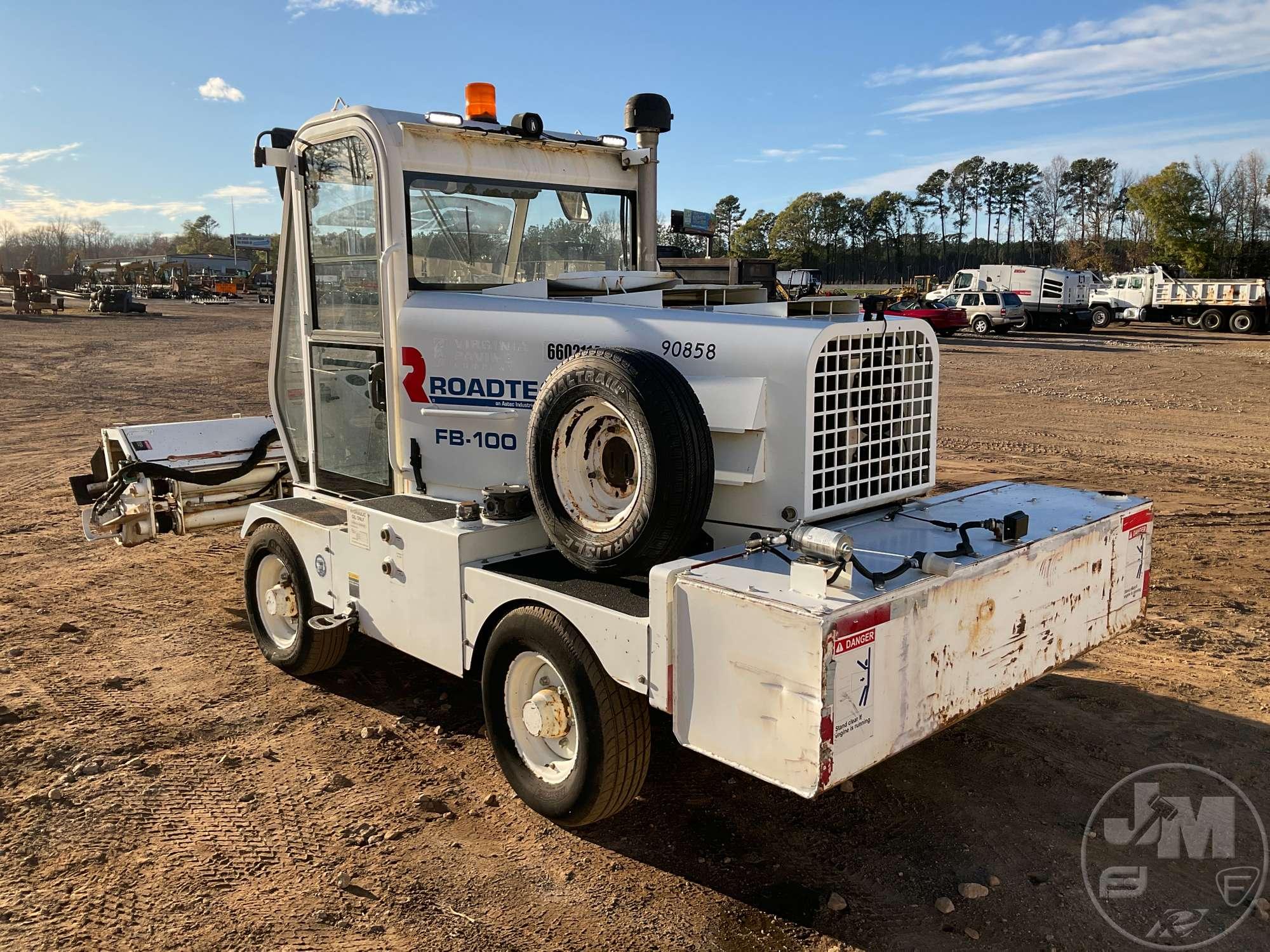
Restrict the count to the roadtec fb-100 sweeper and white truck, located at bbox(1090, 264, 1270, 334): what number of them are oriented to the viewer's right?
0

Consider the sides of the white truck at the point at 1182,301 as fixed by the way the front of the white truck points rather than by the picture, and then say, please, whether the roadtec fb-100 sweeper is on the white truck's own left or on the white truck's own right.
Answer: on the white truck's own left

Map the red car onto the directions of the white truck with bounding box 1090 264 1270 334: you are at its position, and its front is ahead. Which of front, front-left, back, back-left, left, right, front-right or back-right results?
front-left

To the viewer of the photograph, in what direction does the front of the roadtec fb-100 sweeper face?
facing away from the viewer and to the left of the viewer

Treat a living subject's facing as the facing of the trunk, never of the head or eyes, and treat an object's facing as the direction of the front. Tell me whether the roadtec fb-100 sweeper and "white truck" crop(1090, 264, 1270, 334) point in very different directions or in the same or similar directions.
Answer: same or similar directions

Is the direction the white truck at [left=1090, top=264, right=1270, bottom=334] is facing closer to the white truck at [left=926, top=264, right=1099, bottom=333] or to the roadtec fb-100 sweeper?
the white truck

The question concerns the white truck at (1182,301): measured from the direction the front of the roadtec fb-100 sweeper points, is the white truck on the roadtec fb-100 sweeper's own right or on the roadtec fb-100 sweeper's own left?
on the roadtec fb-100 sweeper's own right

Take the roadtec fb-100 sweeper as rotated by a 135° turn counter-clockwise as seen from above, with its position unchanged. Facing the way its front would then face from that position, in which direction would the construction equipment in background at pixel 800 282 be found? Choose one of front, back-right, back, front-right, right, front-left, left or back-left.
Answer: back

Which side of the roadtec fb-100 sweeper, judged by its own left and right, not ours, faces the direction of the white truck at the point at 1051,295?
right

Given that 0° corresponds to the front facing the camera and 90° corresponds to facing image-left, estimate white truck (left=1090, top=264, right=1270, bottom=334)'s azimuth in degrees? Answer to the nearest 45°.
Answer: approximately 90°

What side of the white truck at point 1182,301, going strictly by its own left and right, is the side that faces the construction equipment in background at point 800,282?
front
